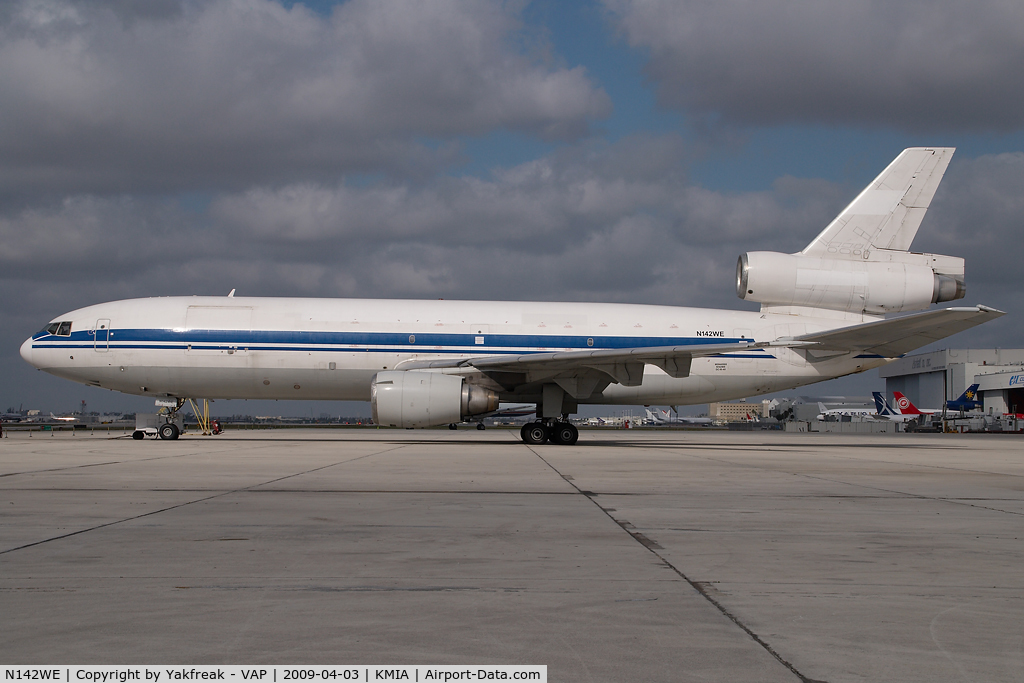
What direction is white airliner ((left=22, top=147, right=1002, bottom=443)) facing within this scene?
to the viewer's left
